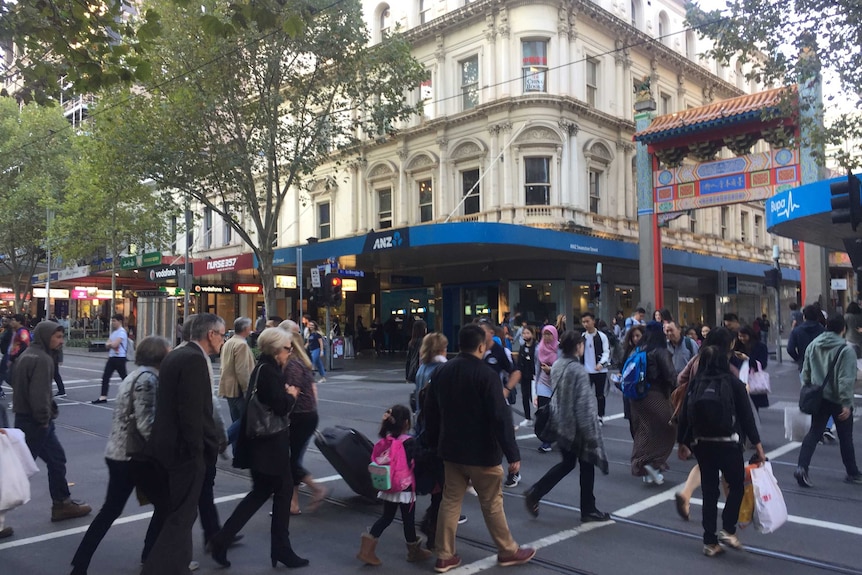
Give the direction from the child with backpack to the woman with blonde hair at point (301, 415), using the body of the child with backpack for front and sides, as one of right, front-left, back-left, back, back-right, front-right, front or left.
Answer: left

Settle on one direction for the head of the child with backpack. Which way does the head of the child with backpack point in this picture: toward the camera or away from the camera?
away from the camera

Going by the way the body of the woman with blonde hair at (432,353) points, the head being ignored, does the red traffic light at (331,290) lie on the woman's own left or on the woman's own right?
on the woman's own left

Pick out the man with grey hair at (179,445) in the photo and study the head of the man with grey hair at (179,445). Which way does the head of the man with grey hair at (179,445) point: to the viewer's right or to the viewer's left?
to the viewer's right

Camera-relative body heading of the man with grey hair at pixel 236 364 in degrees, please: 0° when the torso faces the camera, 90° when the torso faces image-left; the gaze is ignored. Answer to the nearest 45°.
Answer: approximately 225°
